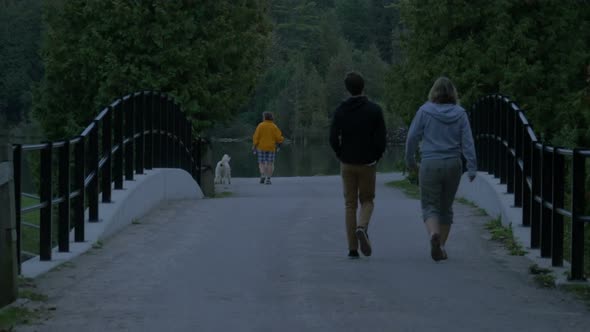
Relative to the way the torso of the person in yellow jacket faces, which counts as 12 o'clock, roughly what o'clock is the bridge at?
The bridge is roughly at 6 o'clock from the person in yellow jacket.

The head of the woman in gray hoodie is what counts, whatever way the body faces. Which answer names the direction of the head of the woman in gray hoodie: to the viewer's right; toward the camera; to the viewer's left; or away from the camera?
away from the camera

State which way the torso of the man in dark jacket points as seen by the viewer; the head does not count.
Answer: away from the camera

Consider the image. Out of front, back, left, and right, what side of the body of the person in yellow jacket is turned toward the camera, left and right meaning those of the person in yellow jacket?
back

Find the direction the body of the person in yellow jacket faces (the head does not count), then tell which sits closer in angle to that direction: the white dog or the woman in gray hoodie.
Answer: the white dog

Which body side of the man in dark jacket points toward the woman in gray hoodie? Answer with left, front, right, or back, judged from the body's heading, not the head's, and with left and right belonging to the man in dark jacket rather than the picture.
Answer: right

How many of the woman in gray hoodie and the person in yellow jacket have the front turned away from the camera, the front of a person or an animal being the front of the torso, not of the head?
2

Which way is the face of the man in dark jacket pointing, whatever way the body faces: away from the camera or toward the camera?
away from the camera

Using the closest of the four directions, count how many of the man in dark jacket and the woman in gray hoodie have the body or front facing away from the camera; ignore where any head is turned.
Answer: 2

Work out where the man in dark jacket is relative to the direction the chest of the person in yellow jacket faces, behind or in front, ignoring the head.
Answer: behind

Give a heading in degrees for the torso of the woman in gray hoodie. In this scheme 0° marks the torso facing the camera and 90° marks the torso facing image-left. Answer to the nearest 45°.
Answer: approximately 180°
